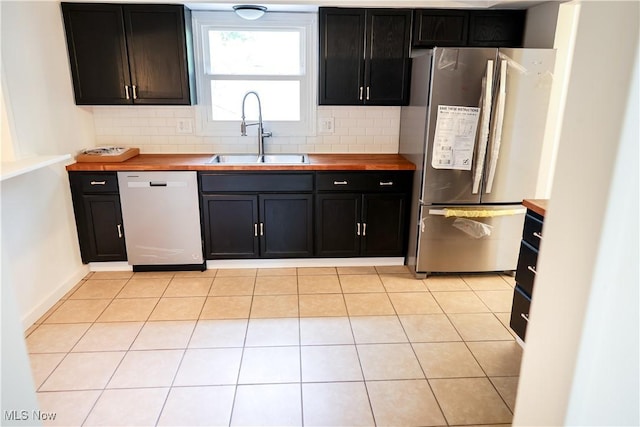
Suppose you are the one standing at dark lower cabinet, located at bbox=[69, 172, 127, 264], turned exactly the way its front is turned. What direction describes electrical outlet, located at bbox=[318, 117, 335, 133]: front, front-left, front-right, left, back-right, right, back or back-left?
left

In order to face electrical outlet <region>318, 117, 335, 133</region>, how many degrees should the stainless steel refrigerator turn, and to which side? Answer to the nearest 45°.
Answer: approximately 90° to its right

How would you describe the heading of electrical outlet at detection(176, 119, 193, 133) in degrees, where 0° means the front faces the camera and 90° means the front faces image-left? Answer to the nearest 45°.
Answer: approximately 0°

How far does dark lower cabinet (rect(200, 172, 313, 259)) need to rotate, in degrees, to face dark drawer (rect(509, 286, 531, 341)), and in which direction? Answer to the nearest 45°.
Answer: approximately 45° to its left

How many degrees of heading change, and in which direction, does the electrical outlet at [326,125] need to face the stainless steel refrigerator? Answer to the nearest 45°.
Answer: approximately 45° to its left
